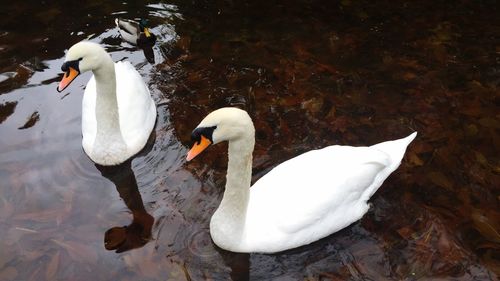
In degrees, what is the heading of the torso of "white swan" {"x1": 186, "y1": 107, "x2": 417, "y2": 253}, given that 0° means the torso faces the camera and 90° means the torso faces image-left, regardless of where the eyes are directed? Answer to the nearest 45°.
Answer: approximately 45°

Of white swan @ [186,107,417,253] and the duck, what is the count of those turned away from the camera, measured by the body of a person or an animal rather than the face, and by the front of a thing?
0

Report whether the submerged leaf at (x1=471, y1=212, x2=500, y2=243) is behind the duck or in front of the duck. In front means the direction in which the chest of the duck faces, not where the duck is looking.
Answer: in front

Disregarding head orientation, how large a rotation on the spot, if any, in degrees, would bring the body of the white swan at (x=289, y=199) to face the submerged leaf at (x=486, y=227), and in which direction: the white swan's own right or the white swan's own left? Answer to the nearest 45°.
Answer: approximately 135° to the white swan's own left

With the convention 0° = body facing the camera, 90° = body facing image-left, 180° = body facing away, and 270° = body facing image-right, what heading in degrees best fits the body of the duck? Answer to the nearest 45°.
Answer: approximately 315°

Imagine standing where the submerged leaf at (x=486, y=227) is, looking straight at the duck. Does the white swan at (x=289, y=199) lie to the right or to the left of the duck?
left

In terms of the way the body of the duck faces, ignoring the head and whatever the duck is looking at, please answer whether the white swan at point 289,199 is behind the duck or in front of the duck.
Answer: in front

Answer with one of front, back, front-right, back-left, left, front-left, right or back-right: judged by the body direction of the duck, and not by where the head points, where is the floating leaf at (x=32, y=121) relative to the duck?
right

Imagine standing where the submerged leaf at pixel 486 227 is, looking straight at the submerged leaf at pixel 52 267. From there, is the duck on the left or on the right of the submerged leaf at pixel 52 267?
right

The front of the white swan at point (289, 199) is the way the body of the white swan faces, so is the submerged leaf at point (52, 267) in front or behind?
in front
